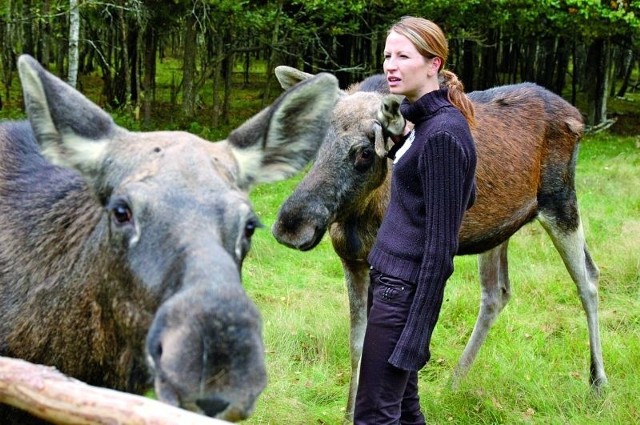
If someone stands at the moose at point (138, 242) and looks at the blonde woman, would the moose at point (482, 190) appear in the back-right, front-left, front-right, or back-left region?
front-left

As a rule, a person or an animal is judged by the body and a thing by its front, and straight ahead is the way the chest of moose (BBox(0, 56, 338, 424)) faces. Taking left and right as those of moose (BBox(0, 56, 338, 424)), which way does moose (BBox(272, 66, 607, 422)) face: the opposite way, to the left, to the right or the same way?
to the right

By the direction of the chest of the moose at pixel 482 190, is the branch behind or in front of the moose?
in front

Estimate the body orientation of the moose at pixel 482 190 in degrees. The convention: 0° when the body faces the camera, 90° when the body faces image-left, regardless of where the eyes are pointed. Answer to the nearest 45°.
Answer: approximately 45°

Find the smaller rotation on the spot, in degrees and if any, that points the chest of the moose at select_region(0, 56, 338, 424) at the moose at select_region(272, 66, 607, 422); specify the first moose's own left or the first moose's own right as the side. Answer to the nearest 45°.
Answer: approximately 90° to the first moose's own left

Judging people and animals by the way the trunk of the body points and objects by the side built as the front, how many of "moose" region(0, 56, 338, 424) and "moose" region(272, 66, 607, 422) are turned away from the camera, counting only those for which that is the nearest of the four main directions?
0

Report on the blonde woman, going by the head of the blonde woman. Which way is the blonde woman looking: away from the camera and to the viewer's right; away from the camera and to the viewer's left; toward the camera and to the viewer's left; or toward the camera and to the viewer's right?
toward the camera and to the viewer's left

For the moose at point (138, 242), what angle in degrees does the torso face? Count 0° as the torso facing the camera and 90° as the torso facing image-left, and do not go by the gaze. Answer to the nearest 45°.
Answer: approximately 315°
